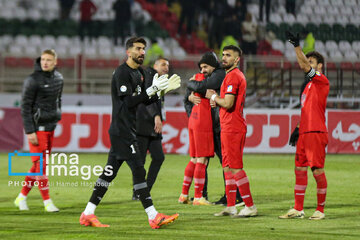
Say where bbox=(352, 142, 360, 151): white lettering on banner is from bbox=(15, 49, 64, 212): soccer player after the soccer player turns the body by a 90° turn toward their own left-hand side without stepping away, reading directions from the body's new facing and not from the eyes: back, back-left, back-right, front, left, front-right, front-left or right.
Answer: front

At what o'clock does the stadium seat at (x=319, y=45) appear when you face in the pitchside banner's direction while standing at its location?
The stadium seat is roughly at 7 o'clock from the pitchside banner.

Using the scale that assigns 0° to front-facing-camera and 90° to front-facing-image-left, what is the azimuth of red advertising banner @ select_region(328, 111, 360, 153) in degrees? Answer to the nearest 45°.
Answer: approximately 0°

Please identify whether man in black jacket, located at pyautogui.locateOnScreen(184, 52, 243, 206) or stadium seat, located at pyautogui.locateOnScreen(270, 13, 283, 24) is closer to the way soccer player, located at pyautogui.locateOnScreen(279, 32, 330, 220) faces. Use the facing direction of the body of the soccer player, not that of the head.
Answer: the man in black jacket

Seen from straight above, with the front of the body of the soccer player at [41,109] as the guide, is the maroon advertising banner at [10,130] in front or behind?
behind

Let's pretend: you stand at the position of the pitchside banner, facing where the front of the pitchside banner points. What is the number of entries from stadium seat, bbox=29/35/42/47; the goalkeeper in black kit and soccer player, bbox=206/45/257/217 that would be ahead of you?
2

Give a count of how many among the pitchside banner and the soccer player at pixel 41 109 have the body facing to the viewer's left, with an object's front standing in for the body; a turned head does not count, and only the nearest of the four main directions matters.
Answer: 0

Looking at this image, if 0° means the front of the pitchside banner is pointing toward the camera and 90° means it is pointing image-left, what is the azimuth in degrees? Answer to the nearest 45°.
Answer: approximately 0°

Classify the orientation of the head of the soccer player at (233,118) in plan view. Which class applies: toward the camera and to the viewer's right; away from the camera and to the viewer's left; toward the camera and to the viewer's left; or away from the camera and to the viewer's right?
toward the camera and to the viewer's left
